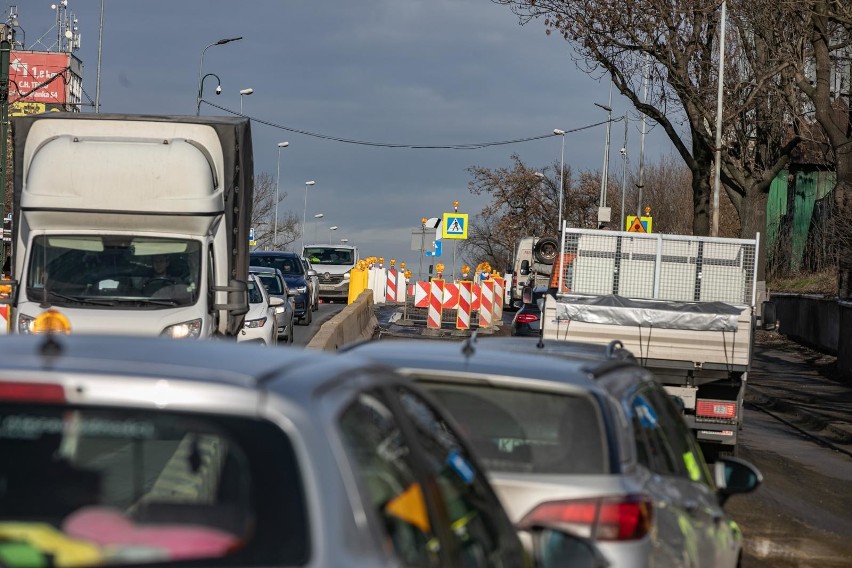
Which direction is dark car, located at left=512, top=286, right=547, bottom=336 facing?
away from the camera

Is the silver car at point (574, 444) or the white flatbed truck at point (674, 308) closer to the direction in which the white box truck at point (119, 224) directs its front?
the silver car

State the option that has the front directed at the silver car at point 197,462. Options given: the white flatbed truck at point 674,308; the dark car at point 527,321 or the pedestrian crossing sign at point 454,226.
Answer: the pedestrian crossing sign

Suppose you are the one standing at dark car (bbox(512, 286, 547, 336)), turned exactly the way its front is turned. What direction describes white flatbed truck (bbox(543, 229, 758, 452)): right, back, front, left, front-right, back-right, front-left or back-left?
back

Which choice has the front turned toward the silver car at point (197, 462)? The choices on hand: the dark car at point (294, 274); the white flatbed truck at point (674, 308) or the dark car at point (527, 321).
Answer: the dark car at point (294, 274)

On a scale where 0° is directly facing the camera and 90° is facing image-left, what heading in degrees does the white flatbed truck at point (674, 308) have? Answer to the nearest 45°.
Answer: approximately 180°

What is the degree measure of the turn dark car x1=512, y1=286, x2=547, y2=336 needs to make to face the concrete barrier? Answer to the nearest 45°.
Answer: approximately 135° to its left

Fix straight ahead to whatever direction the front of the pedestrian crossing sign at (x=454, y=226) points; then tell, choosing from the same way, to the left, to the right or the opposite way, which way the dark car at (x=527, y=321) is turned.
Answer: the opposite way
